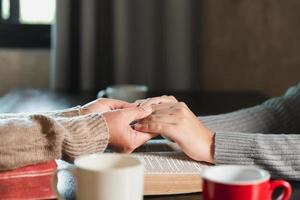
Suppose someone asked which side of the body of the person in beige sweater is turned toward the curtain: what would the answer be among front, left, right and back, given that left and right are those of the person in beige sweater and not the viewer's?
left

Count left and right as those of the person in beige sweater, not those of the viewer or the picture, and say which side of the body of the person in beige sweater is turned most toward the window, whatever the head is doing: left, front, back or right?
left

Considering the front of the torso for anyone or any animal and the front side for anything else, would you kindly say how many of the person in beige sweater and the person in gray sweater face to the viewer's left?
1

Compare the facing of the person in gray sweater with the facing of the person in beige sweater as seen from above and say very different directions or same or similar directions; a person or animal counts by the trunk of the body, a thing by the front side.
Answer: very different directions

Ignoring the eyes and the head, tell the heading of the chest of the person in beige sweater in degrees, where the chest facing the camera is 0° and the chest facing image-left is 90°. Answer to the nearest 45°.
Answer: approximately 270°

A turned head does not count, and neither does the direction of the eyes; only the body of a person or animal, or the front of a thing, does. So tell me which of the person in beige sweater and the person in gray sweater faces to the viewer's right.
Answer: the person in beige sweater

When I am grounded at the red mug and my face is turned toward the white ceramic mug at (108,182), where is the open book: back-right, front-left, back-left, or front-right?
front-right

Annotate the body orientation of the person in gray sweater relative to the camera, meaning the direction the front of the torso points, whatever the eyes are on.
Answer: to the viewer's left
